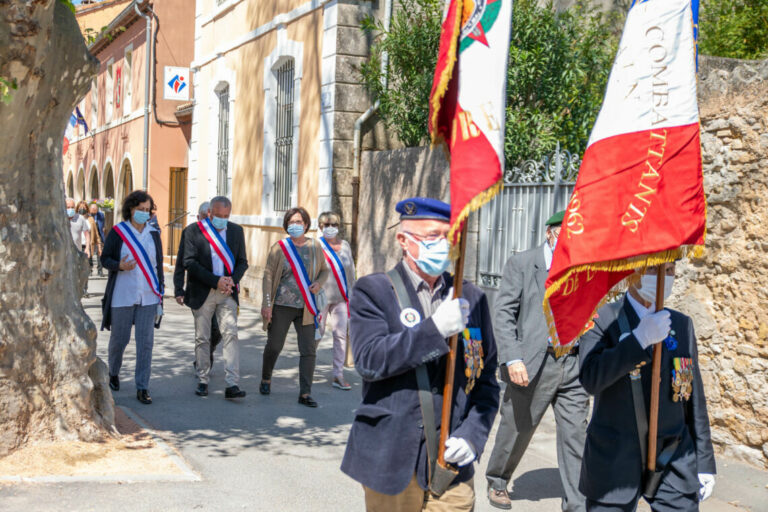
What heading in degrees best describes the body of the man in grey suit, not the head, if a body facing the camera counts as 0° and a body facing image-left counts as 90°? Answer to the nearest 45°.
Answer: approximately 315°

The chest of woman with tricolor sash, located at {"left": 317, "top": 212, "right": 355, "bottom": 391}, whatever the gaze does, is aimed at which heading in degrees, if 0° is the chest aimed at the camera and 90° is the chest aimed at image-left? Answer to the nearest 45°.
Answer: approximately 0°

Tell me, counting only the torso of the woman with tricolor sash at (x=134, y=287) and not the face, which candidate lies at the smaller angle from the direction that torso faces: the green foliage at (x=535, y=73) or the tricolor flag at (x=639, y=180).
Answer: the tricolor flag

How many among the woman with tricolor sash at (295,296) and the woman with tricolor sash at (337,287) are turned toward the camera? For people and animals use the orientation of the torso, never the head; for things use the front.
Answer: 2

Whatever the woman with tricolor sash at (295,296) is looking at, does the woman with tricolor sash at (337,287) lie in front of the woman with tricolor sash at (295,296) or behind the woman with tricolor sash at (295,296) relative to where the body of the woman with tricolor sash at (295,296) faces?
behind

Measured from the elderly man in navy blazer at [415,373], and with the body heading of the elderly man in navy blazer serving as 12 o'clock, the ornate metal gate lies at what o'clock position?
The ornate metal gate is roughly at 8 o'clock from the elderly man in navy blazer.
